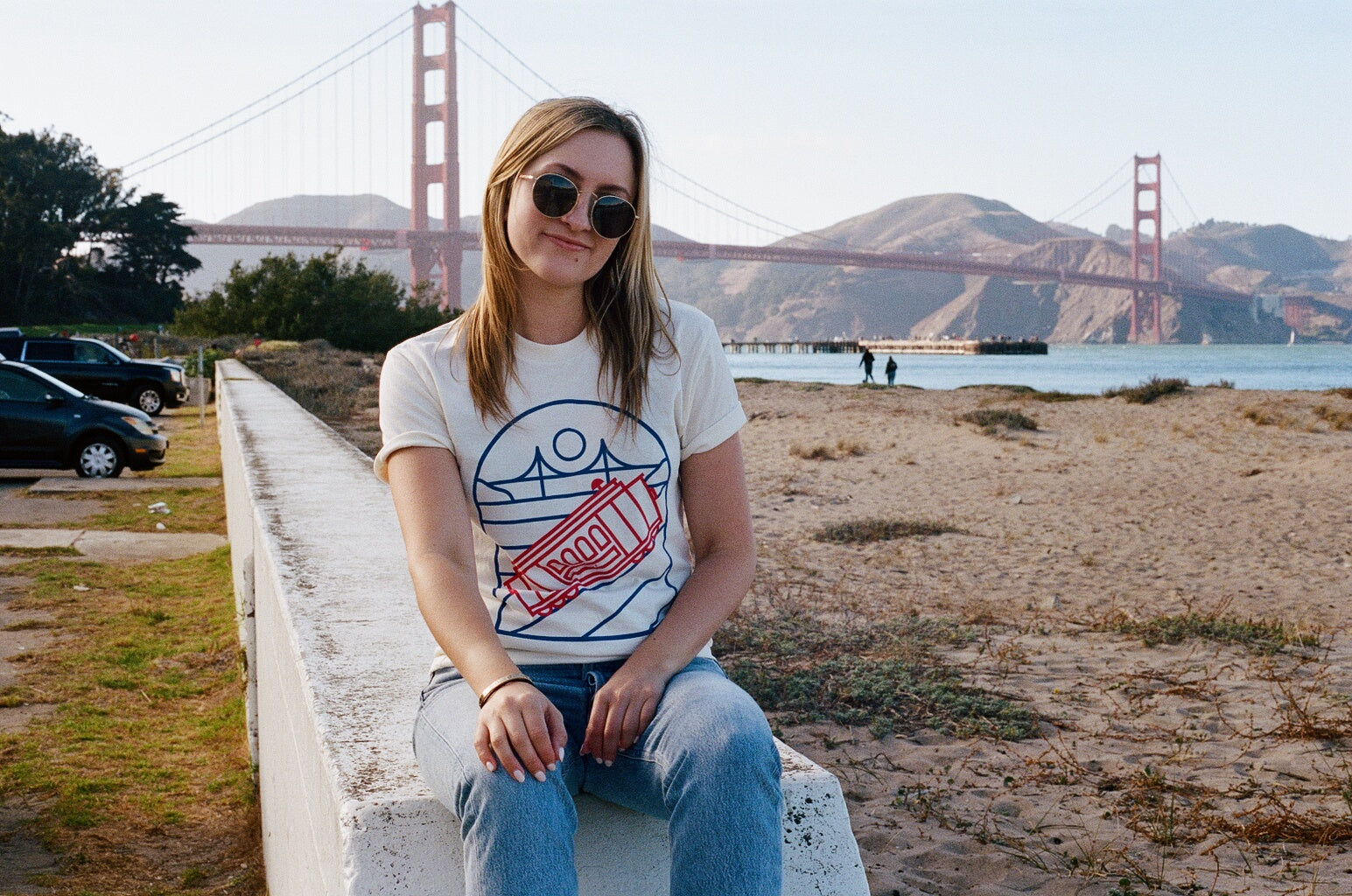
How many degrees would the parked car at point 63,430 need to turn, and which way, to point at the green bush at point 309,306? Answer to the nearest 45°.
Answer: approximately 90° to its left

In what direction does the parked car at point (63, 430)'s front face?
to the viewer's right

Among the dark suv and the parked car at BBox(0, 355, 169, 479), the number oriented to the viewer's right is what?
2

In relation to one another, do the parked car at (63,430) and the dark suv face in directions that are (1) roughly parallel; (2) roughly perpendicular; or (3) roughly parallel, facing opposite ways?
roughly parallel

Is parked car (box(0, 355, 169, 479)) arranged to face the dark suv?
no

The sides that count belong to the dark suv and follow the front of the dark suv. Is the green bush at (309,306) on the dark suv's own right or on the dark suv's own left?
on the dark suv's own left

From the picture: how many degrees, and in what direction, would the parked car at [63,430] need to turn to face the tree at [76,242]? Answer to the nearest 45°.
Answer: approximately 90° to its left

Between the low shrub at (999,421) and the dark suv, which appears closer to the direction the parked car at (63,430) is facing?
the low shrub

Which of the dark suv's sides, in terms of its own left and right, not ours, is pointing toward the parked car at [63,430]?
right

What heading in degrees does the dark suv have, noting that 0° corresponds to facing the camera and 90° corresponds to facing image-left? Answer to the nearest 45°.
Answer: approximately 270°

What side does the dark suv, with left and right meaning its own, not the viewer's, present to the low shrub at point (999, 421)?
front
